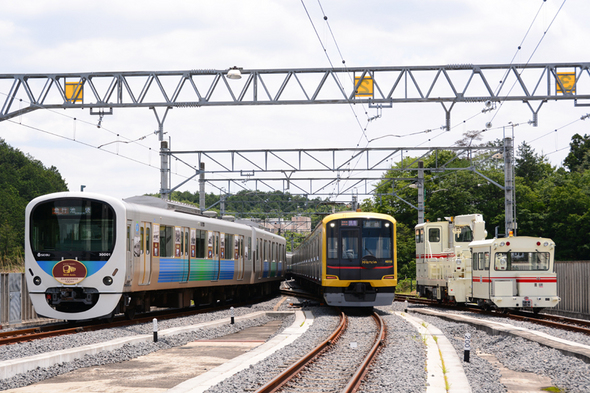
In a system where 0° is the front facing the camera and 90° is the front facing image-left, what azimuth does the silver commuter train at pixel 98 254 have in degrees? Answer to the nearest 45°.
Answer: approximately 45°

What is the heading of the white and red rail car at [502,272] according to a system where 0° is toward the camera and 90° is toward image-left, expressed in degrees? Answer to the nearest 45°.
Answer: approximately 315°

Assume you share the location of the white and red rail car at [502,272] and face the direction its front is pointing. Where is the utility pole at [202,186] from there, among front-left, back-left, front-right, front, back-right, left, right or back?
back

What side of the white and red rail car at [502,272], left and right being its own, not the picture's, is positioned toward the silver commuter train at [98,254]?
right

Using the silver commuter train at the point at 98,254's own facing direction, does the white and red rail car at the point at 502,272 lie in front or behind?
behind

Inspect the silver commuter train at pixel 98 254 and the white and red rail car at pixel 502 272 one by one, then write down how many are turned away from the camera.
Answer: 0

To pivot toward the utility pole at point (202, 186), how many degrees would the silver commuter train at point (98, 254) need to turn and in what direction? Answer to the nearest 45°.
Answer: approximately 135° to its right
